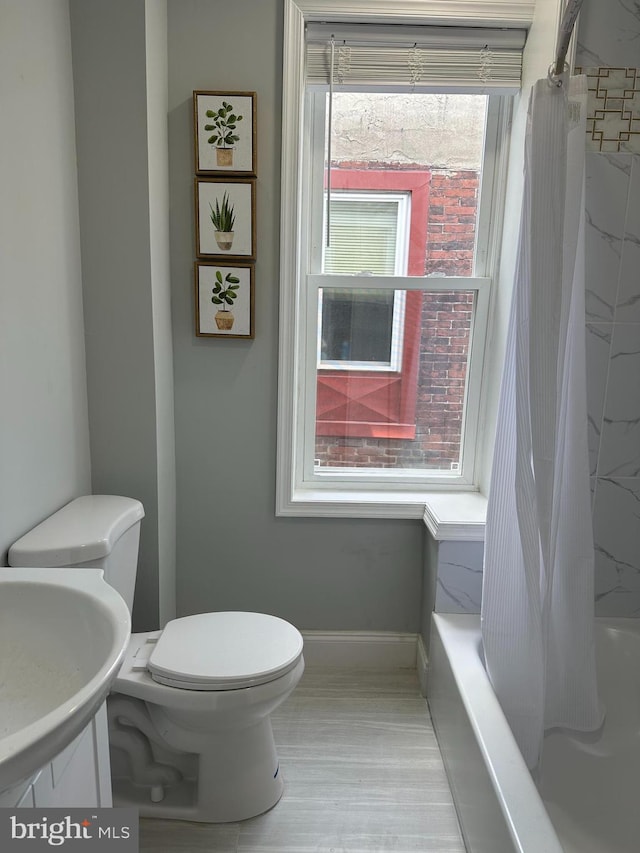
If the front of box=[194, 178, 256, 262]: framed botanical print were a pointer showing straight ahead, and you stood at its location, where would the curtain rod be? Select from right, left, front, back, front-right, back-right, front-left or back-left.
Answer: front-left

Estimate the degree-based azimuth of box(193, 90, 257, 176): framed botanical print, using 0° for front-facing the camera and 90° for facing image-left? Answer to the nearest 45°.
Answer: approximately 0°

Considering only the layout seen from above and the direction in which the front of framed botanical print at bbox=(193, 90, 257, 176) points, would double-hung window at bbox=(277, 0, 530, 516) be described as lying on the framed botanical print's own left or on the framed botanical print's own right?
on the framed botanical print's own left

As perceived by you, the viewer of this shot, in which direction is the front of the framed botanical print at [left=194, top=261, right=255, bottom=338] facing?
facing the viewer

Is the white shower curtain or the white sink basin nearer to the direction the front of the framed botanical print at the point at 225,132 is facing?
the white sink basin

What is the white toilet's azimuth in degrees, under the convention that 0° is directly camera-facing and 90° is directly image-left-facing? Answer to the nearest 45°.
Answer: approximately 270°

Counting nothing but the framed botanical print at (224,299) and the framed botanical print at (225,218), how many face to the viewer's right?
0
